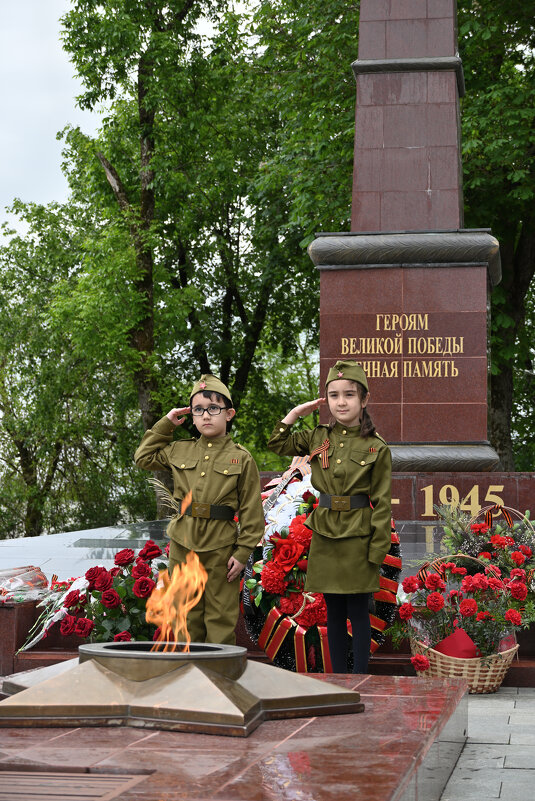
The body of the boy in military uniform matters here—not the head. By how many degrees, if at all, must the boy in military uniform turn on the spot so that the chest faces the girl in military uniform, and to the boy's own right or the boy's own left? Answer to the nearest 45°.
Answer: approximately 135° to the boy's own left

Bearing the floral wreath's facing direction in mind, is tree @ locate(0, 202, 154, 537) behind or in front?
behind

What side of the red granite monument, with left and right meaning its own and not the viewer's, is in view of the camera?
front

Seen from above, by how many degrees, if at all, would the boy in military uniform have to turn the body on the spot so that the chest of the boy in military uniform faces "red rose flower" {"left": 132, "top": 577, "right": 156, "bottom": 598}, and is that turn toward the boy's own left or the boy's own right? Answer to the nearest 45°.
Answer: approximately 90° to the boy's own right

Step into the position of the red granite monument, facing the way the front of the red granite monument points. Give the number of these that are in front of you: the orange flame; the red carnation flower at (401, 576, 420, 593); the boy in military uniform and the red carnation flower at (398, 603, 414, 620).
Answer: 4

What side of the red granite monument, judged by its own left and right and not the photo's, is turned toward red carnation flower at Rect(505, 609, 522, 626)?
front

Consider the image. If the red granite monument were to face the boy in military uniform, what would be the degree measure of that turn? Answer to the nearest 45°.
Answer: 0° — it already faces them

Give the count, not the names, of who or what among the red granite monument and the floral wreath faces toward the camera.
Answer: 2

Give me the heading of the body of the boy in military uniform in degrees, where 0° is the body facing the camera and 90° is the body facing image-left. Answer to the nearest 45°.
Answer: approximately 45°

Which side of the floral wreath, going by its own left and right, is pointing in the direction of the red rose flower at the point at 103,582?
right

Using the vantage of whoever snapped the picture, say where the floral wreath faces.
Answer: facing the viewer

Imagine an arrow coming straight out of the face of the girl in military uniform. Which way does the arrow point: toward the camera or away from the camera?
toward the camera

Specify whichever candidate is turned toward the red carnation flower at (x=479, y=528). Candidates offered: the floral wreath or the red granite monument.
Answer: the red granite monument
